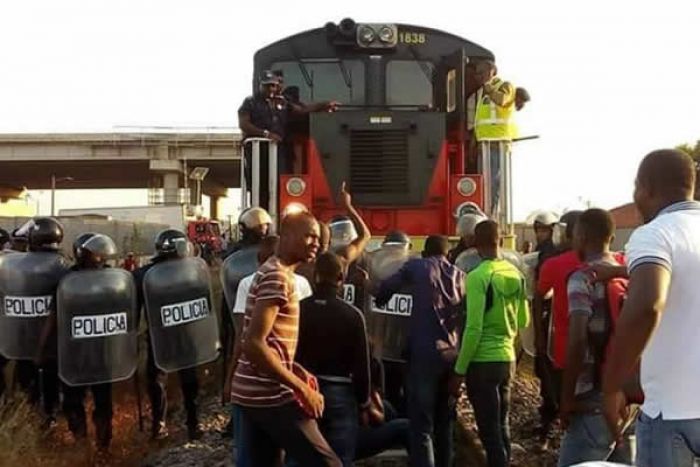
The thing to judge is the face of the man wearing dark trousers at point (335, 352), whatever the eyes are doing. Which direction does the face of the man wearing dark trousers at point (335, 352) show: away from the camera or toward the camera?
away from the camera

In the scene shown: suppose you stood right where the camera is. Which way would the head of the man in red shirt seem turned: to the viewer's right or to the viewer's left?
to the viewer's left

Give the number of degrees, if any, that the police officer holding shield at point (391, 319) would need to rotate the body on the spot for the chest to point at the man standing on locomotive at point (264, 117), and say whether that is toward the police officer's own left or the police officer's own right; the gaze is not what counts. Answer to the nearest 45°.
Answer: approximately 135° to the police officer's own right

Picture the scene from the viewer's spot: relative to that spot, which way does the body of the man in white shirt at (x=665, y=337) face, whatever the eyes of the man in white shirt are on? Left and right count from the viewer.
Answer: facing away from the viewer and to the left of the viewer

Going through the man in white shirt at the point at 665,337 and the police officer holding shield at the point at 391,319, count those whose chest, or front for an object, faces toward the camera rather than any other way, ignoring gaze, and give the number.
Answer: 1

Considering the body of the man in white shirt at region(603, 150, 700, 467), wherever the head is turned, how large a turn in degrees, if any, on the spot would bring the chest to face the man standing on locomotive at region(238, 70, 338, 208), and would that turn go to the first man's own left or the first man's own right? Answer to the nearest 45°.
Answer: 0° — they already face them

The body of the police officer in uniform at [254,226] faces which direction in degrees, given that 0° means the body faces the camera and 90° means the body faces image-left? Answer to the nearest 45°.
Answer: approximately 315°

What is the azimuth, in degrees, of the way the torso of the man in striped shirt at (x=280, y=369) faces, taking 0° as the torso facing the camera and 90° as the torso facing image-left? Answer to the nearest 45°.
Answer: approximately 270°
